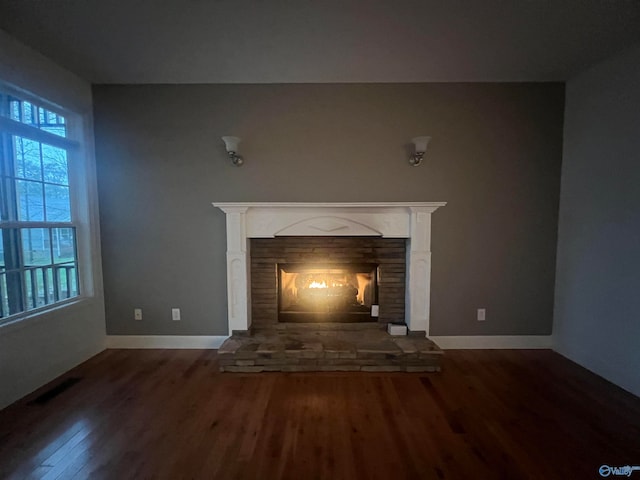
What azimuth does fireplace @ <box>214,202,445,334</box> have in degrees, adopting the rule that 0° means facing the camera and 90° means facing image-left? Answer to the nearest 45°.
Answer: approximately 0°
